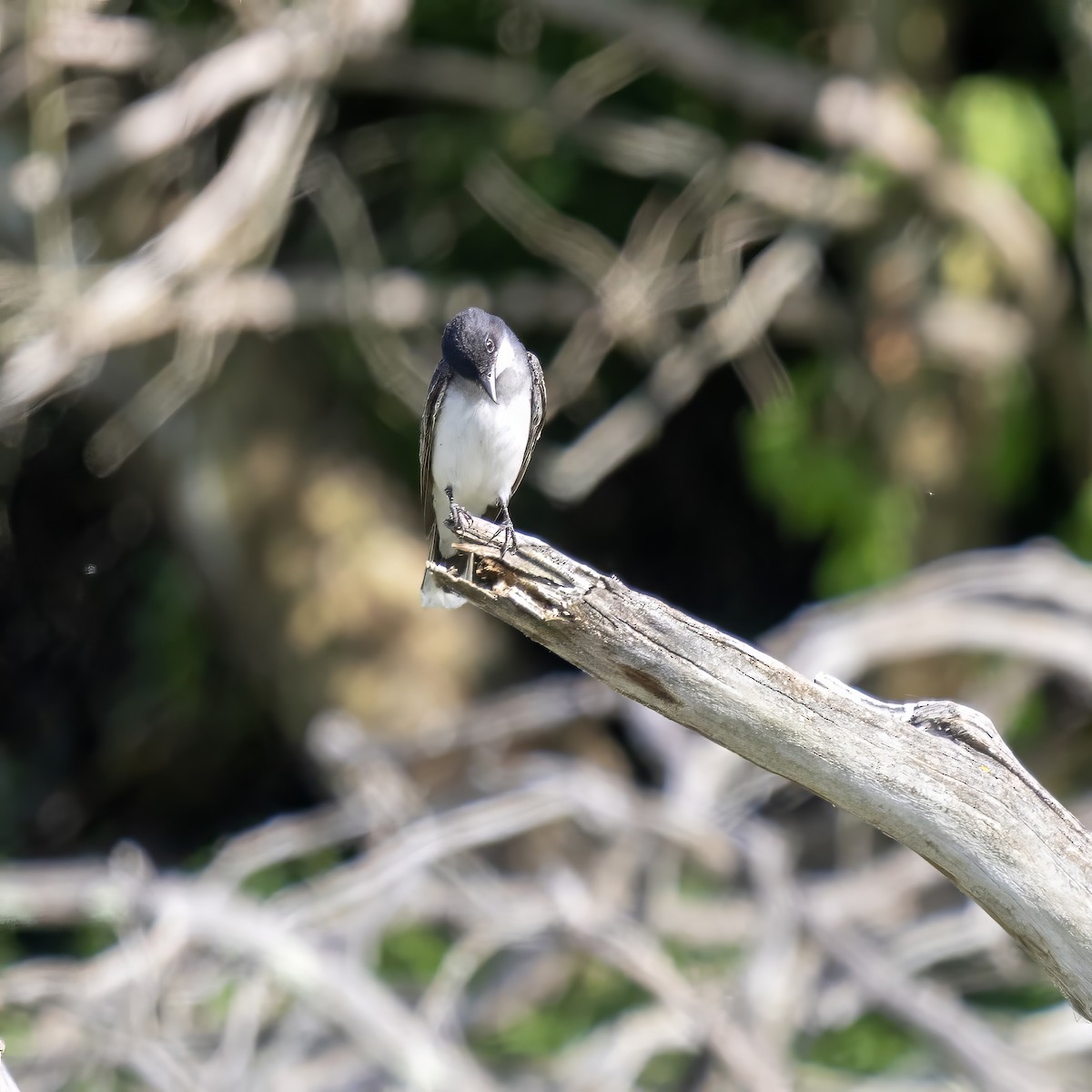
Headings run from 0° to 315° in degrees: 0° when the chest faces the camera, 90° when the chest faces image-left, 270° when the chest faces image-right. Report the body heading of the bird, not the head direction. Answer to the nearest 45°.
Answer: approximately 0°
